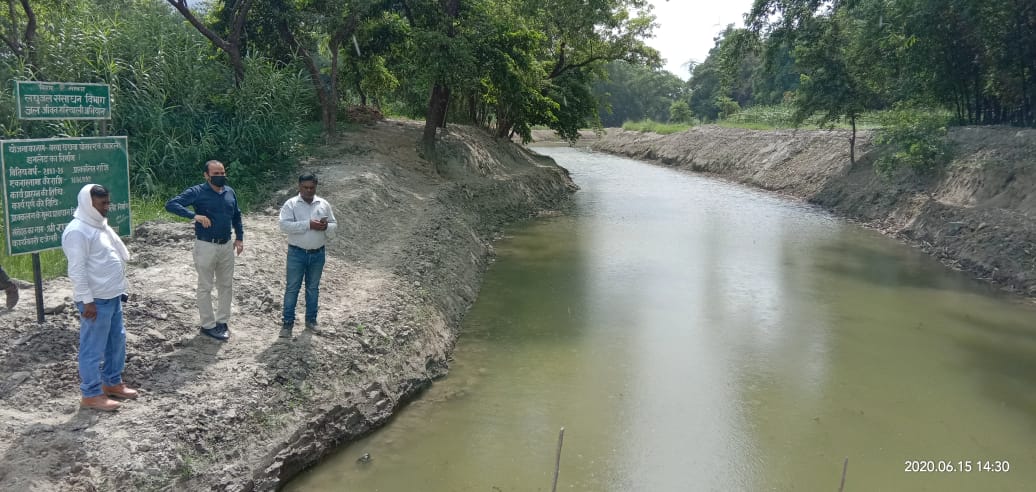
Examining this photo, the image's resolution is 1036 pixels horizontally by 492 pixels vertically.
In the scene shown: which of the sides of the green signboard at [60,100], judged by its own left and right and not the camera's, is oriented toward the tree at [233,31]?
back

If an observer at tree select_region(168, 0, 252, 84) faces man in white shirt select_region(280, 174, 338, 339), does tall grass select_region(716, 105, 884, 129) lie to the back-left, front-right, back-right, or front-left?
back-left

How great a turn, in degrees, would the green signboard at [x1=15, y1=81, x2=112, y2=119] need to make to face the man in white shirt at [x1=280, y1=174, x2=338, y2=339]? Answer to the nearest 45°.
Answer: approximately 45° to its left

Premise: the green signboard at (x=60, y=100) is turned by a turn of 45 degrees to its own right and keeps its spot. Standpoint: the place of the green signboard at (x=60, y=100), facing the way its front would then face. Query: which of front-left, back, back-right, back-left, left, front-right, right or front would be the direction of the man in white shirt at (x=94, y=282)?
front-left

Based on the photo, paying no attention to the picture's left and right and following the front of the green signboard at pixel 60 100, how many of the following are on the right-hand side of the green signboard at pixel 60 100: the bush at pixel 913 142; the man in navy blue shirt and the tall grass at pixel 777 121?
0

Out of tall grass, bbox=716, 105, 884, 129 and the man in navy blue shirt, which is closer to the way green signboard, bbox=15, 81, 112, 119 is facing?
the man in navy blue shirt

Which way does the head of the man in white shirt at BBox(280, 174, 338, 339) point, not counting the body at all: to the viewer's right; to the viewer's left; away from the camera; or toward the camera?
toward the camera

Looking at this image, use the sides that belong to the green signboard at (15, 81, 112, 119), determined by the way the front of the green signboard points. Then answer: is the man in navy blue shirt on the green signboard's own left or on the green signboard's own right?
on the green signboard's own left

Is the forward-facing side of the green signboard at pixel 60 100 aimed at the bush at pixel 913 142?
no

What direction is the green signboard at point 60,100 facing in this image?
toward the camera

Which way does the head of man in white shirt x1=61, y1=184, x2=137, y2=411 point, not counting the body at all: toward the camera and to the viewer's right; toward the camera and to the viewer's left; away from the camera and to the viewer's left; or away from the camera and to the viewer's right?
toward the camera and to the viewer's right

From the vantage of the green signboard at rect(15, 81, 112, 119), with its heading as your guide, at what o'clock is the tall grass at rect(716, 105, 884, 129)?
The tall grass is roughly at 8 o'clock from the green signboard.

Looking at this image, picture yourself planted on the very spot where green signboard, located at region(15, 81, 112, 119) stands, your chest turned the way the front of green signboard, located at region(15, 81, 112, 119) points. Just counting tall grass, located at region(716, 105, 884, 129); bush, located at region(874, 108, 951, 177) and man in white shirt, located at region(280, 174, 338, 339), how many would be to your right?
0
